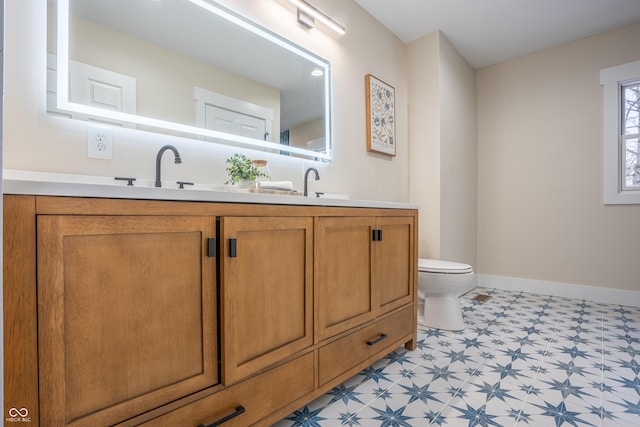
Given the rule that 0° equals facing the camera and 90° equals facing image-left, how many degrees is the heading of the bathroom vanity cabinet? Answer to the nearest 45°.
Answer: approximately 315°

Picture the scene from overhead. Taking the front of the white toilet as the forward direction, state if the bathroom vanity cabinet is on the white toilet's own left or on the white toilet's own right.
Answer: on the white toilet's own right

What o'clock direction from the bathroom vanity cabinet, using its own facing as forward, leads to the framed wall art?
The framed wall art is roughly at 9 o'clock from the bathroom vanity cabinet.

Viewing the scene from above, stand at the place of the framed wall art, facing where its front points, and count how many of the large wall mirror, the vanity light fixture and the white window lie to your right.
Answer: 2
